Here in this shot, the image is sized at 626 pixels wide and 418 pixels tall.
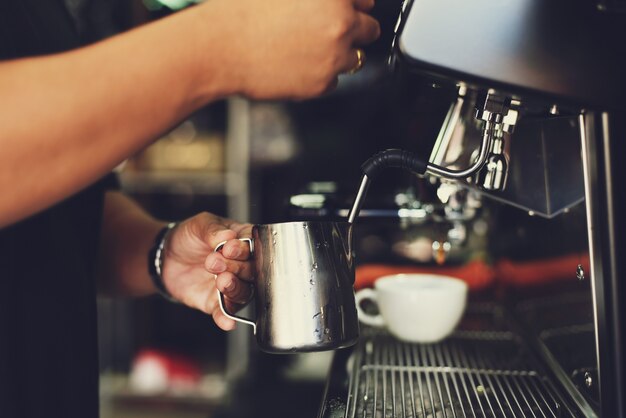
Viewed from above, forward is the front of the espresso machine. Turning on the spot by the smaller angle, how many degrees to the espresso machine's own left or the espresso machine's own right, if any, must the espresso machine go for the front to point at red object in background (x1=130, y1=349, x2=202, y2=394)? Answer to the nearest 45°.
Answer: approximately 45° to the espresso machine's own right

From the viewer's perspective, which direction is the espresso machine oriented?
to the viewer's left
